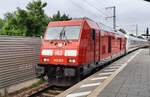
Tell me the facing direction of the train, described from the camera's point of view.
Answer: facing the viewer and to the left of the viewer

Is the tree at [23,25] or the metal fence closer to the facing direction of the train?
the metal fence

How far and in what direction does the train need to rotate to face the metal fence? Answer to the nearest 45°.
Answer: approximately 45° to its right

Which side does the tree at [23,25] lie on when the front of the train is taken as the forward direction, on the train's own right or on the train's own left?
on the train's own right
